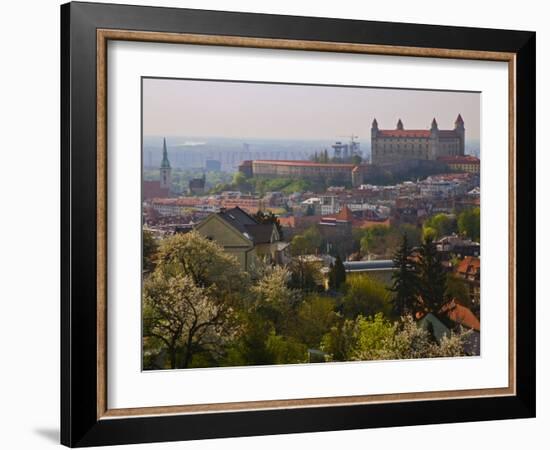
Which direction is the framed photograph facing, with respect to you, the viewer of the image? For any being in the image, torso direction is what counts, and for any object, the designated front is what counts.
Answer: facing the viewer and to the right of the viewer
